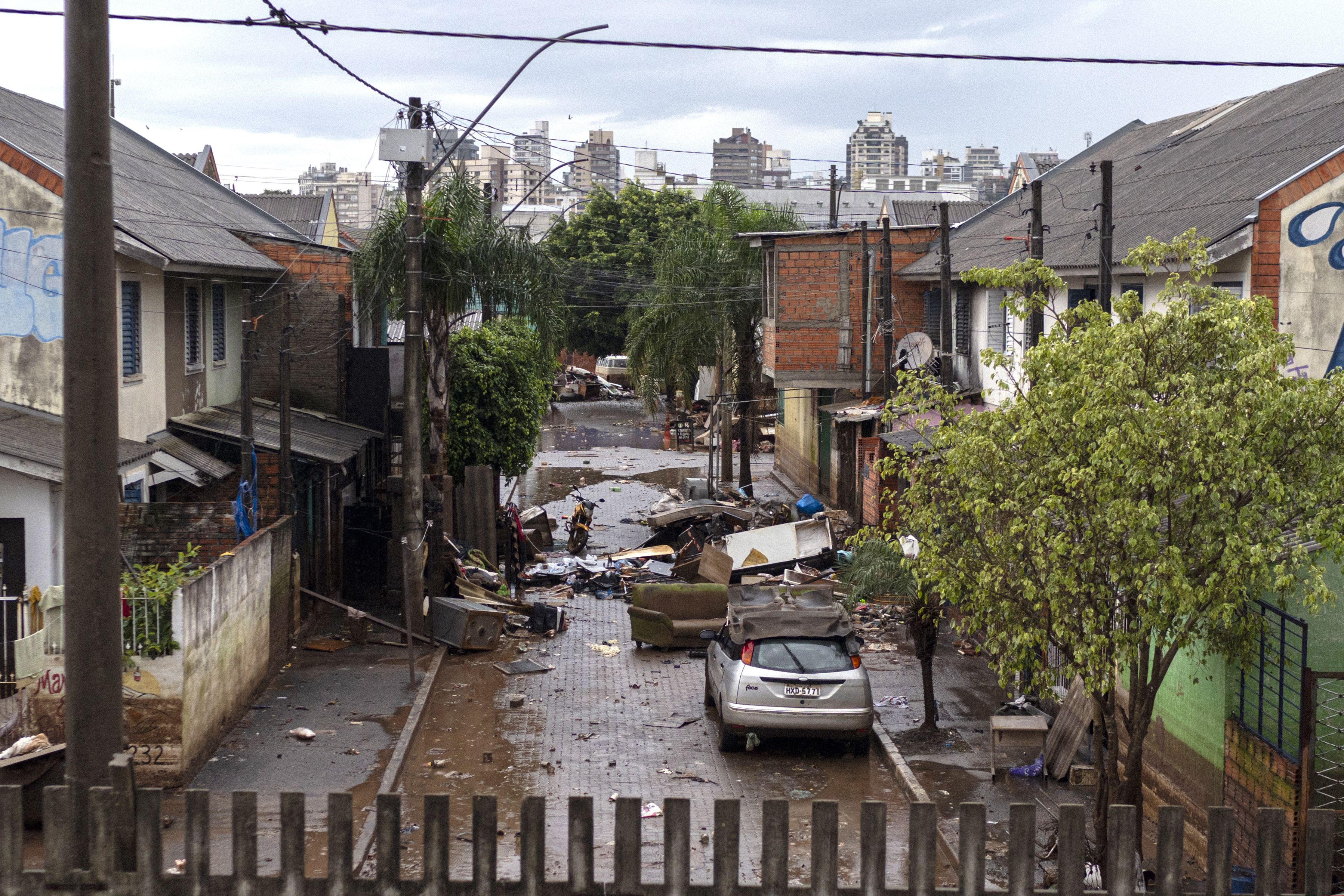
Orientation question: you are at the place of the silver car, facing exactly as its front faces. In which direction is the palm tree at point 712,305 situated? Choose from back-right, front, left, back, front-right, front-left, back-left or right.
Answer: front

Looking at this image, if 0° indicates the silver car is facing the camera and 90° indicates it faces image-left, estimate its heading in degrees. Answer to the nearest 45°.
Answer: approximately 180°

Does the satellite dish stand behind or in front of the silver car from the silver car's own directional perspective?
in front

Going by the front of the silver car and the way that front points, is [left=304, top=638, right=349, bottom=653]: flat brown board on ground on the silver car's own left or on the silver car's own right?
on the silver car's own left

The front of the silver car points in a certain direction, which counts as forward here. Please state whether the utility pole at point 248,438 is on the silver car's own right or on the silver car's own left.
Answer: on the silver car's own left

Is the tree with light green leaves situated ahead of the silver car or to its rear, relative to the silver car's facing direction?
to the rear

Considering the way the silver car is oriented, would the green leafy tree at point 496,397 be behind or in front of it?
in front

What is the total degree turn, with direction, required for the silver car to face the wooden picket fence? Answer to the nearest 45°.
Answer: approximately 180°

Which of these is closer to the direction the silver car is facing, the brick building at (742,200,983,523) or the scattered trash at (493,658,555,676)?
the brick building

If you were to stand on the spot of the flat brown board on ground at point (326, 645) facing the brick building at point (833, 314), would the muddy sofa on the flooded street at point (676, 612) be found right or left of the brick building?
right

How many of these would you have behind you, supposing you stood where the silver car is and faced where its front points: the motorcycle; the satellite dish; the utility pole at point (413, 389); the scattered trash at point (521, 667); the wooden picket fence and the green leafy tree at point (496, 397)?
1

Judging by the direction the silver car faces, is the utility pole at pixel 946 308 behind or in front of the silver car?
in front

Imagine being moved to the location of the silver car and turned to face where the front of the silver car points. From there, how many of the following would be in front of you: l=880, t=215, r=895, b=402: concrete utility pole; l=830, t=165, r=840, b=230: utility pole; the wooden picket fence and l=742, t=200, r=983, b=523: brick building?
3

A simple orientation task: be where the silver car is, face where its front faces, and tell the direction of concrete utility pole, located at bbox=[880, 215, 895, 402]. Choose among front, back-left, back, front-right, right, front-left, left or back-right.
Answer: front

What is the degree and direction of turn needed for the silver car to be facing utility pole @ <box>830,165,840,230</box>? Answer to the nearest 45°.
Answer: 0° — it already faces it

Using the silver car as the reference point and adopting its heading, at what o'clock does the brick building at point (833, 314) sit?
The brick building is roughly at 12 o'clock from the silver car.
